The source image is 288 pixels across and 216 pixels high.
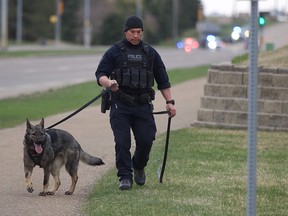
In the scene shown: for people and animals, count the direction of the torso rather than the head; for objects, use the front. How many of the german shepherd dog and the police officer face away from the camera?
0

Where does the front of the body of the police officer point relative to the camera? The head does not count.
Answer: toward the camera

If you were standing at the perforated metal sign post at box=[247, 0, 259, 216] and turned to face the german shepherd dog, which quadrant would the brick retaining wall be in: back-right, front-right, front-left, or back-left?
front-right

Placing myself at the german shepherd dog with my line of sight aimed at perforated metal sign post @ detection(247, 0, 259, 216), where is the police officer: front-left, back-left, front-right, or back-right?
front-left

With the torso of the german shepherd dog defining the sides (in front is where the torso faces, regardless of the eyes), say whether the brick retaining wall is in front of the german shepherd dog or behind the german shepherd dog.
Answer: behind

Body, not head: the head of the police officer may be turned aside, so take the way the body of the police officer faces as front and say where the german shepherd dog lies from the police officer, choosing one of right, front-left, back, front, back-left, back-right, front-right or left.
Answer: right

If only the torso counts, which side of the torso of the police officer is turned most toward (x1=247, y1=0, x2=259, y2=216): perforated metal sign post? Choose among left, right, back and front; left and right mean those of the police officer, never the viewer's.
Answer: front

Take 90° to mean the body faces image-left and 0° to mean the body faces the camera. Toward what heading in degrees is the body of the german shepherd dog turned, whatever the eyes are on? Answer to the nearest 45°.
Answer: approximately 45°

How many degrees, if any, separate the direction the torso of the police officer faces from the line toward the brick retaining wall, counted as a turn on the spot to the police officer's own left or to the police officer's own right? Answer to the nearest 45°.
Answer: approximately 180°

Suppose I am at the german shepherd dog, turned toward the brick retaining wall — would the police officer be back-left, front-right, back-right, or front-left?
front-right

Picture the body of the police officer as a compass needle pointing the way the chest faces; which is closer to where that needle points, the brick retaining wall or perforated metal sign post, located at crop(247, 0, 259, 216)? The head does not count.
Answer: the perforated metal sign post

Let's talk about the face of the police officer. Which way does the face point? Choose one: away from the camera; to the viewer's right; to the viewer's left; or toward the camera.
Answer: toward the camera
